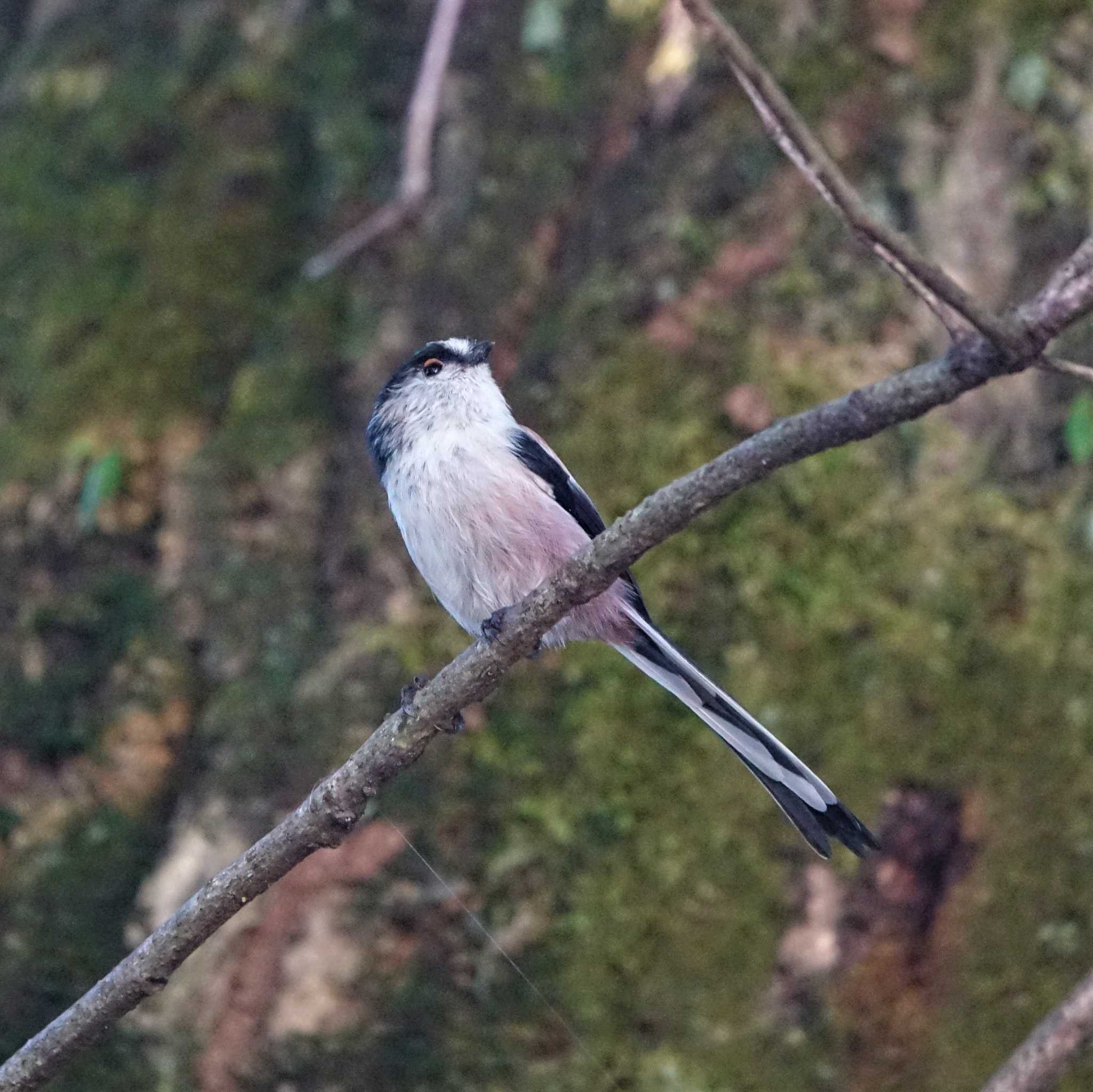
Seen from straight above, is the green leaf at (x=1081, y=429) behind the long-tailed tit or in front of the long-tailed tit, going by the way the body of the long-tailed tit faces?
behind

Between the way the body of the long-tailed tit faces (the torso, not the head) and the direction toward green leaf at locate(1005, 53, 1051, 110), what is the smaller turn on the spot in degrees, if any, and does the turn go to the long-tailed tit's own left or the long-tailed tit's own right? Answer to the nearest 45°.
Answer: approximately 180°

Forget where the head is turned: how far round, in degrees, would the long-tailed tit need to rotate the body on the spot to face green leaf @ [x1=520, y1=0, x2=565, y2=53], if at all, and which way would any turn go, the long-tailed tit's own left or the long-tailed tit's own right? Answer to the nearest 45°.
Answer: approximately 180°

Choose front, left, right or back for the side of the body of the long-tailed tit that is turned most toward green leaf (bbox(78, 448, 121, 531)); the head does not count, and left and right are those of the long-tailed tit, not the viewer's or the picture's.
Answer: right

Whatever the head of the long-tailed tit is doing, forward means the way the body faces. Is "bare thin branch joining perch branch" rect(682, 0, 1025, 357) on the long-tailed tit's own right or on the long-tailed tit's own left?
on the long-tailed tit's own left
